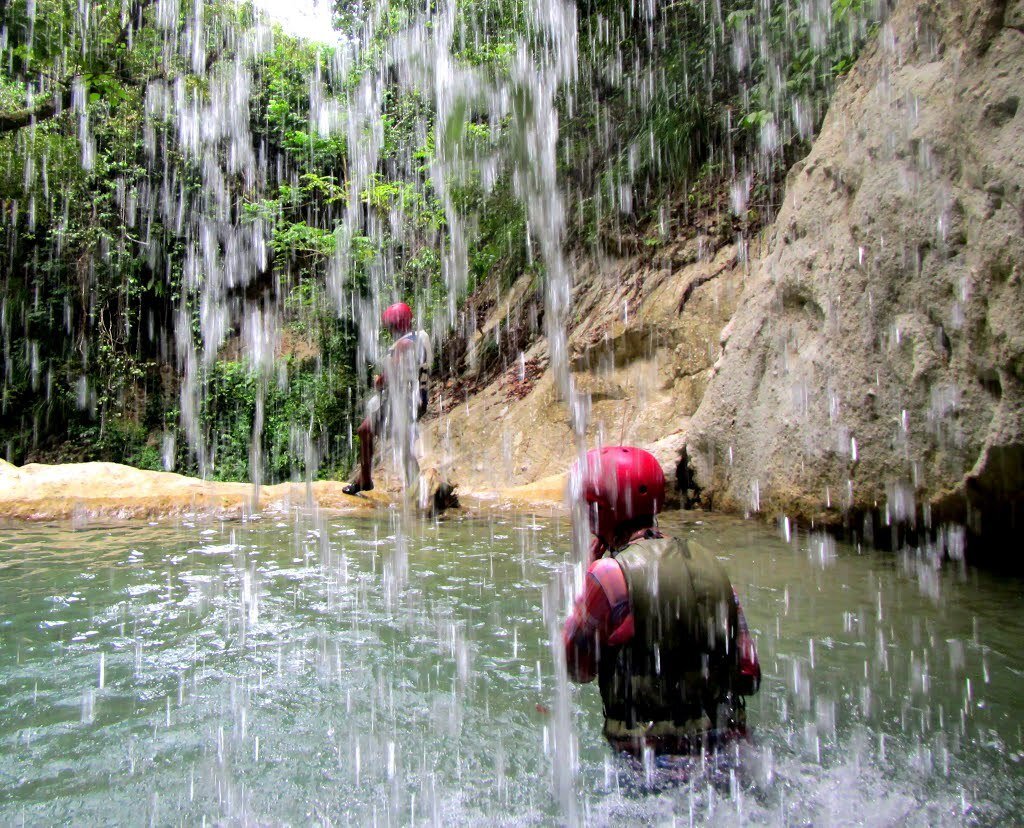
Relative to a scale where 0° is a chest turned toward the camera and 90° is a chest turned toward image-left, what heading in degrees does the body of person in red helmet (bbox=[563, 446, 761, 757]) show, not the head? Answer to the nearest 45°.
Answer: approximately 135°

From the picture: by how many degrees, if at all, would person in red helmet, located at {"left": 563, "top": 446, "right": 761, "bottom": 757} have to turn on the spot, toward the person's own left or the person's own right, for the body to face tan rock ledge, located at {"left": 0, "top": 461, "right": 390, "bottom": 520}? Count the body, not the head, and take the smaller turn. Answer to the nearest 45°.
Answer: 0° — they already face it

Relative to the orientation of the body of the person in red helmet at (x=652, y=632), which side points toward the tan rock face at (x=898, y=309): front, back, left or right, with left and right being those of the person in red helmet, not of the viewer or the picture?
right

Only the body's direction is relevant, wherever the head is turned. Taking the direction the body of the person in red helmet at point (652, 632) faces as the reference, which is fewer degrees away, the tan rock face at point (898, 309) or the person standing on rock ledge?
the person standing on rock ledge

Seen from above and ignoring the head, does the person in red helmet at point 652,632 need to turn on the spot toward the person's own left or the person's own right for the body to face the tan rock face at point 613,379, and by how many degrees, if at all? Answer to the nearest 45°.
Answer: approximately 45° to the person's own right
